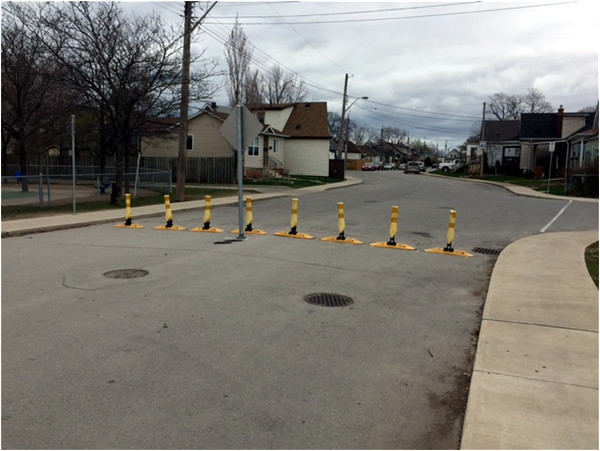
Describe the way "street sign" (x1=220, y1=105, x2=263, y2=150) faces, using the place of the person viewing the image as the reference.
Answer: facing away from the viewer

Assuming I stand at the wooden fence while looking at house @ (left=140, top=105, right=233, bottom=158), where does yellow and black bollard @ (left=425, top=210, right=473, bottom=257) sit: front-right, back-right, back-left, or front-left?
back-right

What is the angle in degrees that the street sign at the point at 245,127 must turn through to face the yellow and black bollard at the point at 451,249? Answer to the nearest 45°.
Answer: approximately 135° to its right

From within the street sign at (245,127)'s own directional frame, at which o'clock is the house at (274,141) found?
The house is roughly at 12 o'clock from the street sign.

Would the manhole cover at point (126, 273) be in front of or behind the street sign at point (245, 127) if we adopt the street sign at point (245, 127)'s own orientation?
behind

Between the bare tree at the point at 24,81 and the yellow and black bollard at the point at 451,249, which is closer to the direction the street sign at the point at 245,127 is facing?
the bare tree

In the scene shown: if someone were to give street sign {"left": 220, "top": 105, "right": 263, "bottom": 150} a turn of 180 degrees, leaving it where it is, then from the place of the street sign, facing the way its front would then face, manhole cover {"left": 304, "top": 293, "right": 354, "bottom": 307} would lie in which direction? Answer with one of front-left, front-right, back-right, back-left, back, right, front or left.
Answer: front

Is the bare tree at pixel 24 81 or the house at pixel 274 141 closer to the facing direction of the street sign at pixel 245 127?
the house

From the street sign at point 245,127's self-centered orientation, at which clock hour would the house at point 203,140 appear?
The house is roughly at 12 o'clock from the street sign.
